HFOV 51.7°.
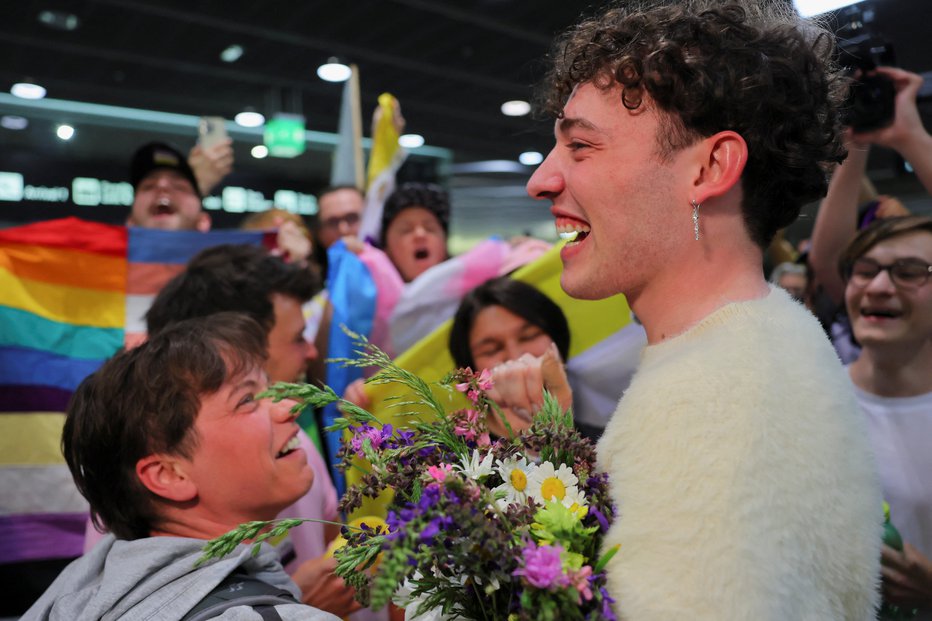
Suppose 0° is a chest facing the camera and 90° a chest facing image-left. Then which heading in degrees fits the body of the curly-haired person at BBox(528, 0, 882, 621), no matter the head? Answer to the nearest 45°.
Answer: approximately 90°

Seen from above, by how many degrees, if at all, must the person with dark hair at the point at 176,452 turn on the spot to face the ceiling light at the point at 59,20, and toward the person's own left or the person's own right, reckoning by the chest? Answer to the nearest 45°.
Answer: approximately 90° to the person's own left

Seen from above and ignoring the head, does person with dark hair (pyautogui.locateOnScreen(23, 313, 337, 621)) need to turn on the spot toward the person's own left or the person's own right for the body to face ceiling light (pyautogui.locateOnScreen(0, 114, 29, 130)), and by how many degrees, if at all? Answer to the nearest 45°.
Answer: approximately 90° to the person's own left

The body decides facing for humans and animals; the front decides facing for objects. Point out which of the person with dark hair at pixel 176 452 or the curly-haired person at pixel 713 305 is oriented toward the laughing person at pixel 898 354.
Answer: the person with dark hair

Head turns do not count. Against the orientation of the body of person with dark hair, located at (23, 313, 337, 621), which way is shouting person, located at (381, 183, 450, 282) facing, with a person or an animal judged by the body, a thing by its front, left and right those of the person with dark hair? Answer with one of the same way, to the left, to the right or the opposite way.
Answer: to the right

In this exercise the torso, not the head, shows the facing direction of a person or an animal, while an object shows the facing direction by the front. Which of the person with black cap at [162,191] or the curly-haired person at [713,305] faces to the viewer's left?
the curly-haired person

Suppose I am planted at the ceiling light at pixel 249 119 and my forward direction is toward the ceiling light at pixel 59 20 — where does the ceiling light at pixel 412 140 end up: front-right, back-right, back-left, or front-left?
back-left

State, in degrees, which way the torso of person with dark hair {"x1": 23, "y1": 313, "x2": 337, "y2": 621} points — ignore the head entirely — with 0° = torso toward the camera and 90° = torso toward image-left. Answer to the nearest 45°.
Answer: approximately 270°
